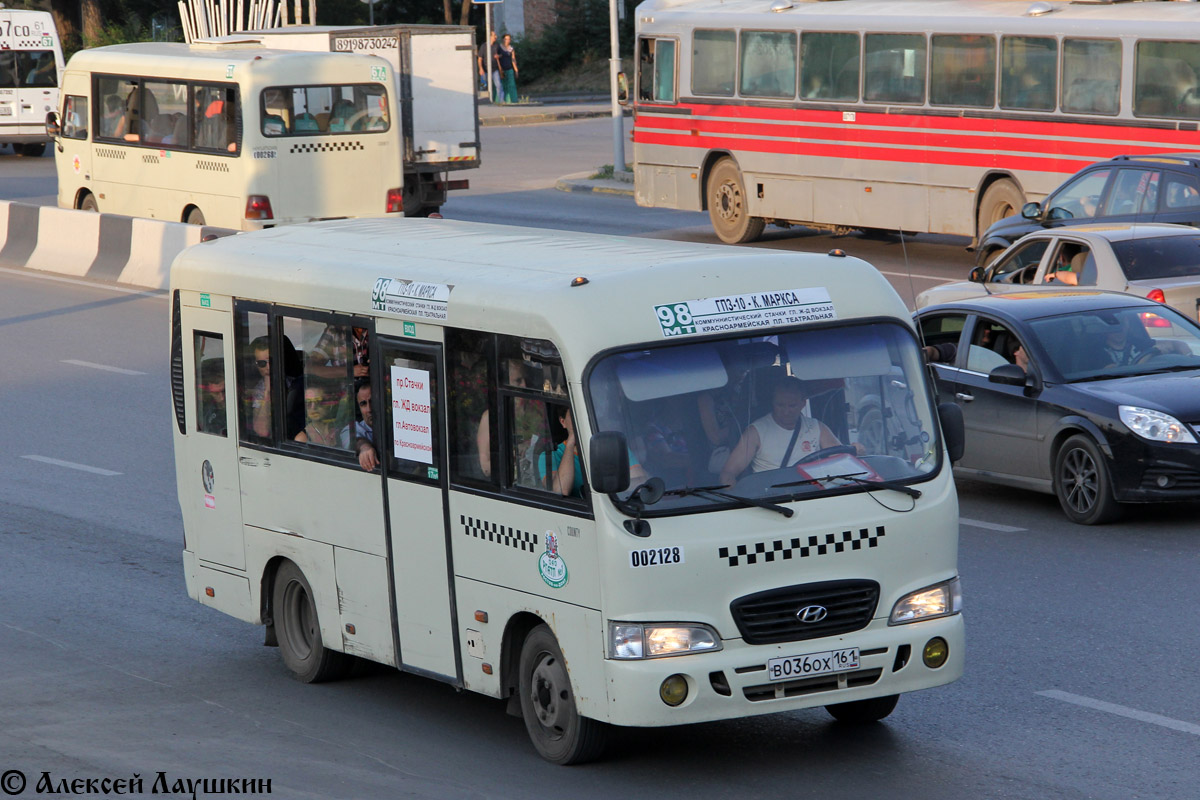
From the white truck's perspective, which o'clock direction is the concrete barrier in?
The concrete barrier is roughly at 9 o'clock from the white truck.

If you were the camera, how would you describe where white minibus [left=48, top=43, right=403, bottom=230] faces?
facing away from the viewer and to the left of the viewer

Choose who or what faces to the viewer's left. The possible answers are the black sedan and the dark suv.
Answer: the dark suv

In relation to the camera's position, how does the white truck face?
facing away from the viewer and to the left of the viewer

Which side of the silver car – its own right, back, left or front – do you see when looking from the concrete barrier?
front

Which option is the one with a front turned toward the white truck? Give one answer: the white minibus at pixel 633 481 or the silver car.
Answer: the silver car

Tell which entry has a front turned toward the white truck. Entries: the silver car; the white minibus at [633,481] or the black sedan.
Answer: the silver car

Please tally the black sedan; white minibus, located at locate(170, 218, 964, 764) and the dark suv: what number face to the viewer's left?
1

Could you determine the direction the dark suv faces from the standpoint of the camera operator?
facing to the left of the viewer

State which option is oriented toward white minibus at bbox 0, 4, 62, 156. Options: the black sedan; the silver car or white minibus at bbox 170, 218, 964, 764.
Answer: the silver car

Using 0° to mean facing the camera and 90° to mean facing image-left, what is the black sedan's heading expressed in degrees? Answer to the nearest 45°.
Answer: approximately 315°
